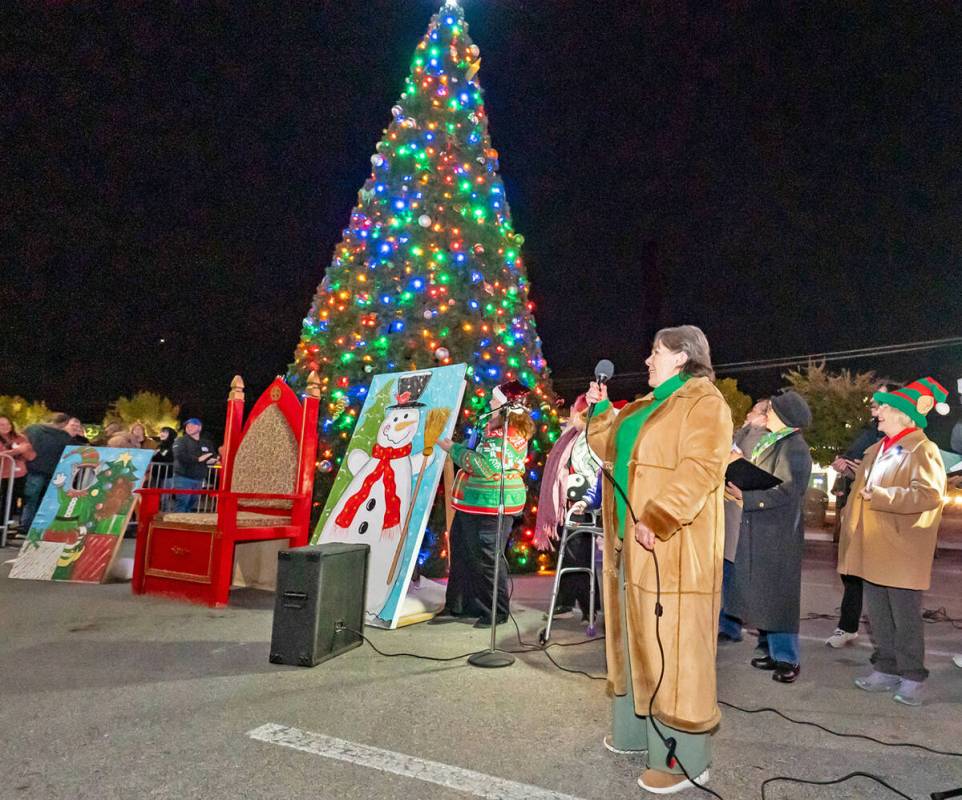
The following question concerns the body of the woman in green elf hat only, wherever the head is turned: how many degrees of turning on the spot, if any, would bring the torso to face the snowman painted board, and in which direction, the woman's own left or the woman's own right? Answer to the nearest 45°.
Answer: approximately 45° to the woman's own right

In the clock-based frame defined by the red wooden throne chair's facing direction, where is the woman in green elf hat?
The woman in green elf hat is roughly at 9 o'clock from the red wooden throne chair.

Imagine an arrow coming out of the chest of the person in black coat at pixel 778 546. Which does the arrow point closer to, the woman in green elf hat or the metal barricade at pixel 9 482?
the metal barricade

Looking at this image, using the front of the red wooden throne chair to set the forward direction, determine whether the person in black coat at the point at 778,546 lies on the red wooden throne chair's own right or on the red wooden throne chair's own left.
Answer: on the red wooden throne chair's own left

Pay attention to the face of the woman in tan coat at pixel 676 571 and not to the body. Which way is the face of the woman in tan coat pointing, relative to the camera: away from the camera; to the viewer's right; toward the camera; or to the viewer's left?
to the viewer's left

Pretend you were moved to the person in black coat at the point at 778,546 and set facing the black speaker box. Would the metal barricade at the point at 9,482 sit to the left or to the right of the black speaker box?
right

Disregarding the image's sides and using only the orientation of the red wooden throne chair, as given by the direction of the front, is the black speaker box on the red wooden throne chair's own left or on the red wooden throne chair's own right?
on the red wooden throne chair's own left

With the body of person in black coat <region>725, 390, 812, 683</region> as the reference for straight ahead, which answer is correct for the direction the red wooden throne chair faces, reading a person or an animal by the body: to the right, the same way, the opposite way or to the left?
to the left

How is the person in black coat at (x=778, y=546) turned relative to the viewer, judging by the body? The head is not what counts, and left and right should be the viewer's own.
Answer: facing to the left of the viewer
